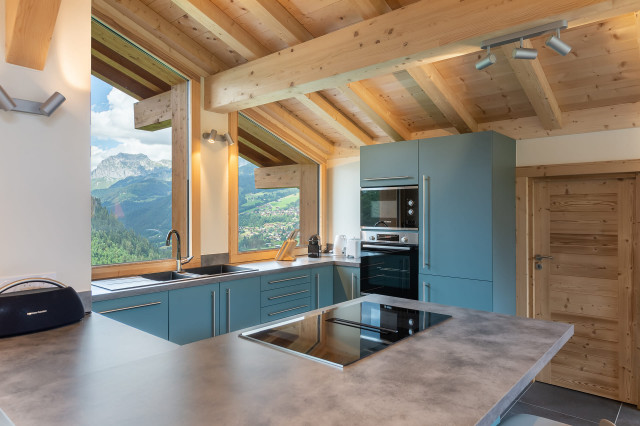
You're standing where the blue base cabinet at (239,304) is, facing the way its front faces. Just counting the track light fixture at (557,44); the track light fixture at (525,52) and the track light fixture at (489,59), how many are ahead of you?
3

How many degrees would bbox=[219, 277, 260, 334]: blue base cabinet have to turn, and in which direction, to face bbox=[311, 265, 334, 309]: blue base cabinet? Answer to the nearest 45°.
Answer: approximately 90° to its left

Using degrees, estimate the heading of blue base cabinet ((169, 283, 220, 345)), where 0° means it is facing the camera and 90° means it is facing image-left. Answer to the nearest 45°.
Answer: approximately 315°

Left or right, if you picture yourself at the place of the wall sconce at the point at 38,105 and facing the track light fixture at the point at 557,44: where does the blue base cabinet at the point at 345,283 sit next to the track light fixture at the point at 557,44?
left
